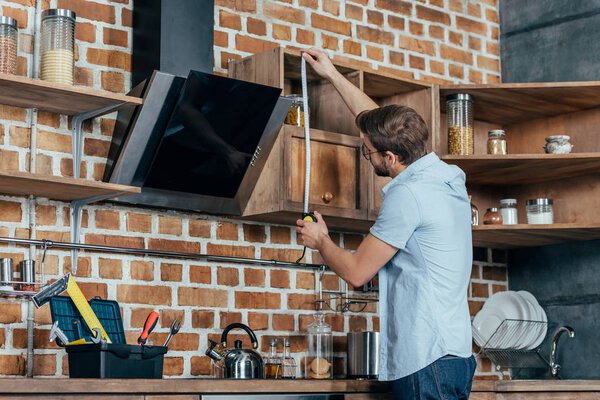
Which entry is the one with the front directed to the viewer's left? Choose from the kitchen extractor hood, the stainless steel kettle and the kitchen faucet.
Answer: the stainless steel kettle

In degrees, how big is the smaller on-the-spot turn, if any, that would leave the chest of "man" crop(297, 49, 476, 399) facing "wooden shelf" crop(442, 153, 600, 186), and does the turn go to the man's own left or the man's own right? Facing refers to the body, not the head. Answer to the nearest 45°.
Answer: approximately 45° to the man's own right

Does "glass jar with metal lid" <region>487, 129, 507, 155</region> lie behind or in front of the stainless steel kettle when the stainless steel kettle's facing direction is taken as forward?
behind

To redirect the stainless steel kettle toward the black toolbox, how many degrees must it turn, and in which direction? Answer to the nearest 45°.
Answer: approximately 45° to its left

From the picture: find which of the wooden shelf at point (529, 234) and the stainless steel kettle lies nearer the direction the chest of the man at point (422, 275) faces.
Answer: the stainless steel kettle

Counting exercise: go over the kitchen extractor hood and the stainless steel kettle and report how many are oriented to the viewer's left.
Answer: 1

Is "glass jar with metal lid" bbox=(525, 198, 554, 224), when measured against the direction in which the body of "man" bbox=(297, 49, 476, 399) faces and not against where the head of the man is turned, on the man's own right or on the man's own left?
on the man's own right

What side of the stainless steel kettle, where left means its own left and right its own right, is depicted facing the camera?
left

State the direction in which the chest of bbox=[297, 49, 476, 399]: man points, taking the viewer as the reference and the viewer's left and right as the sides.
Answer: facing away from the viewer and to the left of the viewer

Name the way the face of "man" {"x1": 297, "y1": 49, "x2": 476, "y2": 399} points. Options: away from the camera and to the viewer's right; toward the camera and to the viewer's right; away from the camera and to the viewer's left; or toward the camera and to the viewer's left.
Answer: away from the camera and to the viewer's left
